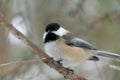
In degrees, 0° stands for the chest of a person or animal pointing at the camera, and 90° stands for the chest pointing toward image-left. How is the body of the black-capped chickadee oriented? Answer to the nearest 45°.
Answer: approximately 45°
